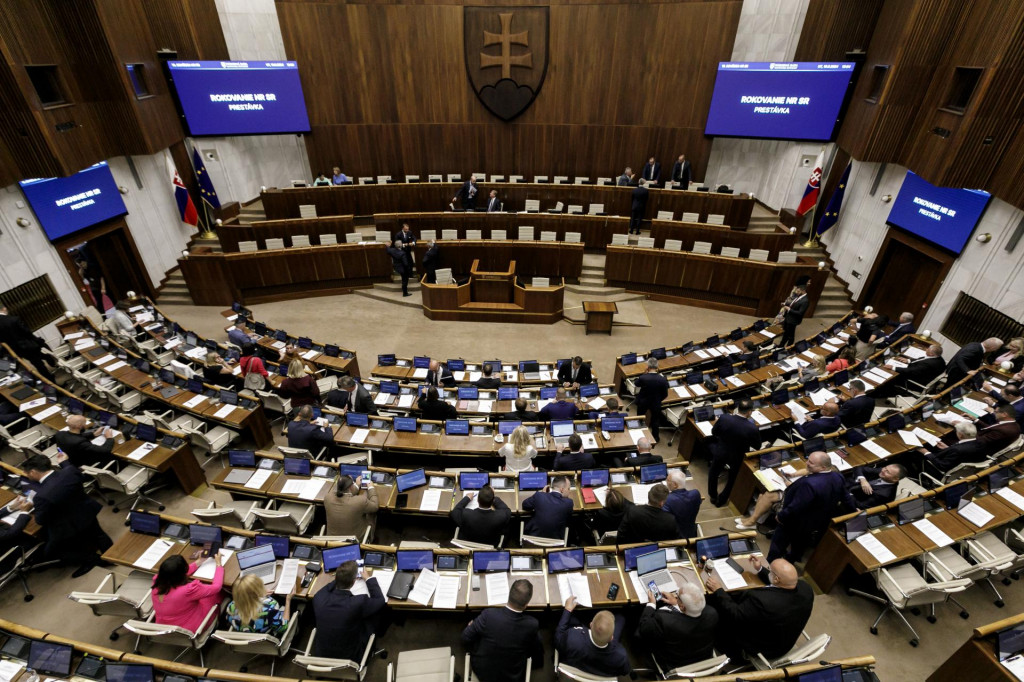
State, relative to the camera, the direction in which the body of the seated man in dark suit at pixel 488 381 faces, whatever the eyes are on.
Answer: away from the camera

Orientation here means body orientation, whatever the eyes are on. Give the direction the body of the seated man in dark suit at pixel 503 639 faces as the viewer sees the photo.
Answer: away from the camera

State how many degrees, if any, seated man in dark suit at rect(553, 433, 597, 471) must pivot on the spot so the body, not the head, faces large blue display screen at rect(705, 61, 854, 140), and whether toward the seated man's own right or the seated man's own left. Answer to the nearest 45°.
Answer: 0° — they already face it

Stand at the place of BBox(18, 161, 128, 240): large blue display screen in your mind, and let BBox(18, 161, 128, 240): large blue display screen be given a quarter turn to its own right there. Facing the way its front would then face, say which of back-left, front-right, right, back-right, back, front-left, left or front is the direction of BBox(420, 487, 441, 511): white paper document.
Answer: front-left

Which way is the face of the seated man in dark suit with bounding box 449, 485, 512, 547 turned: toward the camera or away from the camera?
away from the camera

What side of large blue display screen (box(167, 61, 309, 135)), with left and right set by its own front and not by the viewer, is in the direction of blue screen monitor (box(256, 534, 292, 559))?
front

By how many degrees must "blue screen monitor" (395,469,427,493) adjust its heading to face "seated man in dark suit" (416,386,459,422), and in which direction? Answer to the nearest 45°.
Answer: approximately 180°

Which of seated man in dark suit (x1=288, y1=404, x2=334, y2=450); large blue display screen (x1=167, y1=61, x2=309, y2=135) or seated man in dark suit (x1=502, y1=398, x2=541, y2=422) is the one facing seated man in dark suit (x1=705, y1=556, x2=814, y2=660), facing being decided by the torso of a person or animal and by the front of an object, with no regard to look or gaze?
the large blue display screen

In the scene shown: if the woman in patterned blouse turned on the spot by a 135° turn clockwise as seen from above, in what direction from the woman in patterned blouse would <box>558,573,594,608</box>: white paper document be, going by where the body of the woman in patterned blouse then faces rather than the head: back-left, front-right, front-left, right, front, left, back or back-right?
front-left

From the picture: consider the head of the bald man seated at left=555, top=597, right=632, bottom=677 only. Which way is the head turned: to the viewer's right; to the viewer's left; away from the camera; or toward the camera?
away from the camera

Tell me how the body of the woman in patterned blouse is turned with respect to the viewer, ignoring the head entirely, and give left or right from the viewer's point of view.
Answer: facing away from the viewer and to the right of the viewer

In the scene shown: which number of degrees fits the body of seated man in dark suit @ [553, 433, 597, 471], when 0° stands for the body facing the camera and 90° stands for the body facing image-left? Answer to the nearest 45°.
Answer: approximately 180°

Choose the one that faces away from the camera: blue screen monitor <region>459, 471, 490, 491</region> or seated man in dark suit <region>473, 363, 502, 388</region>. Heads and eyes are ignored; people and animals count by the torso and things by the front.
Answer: the seated man in dark suit

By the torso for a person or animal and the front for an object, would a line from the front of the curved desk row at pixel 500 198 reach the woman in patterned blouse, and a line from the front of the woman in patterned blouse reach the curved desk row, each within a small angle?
yes

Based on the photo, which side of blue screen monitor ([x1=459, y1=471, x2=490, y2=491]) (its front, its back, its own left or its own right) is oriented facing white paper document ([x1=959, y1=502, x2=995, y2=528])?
left

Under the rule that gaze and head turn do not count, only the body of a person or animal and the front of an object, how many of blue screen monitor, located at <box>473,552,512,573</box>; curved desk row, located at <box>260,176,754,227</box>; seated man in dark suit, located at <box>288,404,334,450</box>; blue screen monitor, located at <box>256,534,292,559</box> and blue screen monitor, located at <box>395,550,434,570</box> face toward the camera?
4
